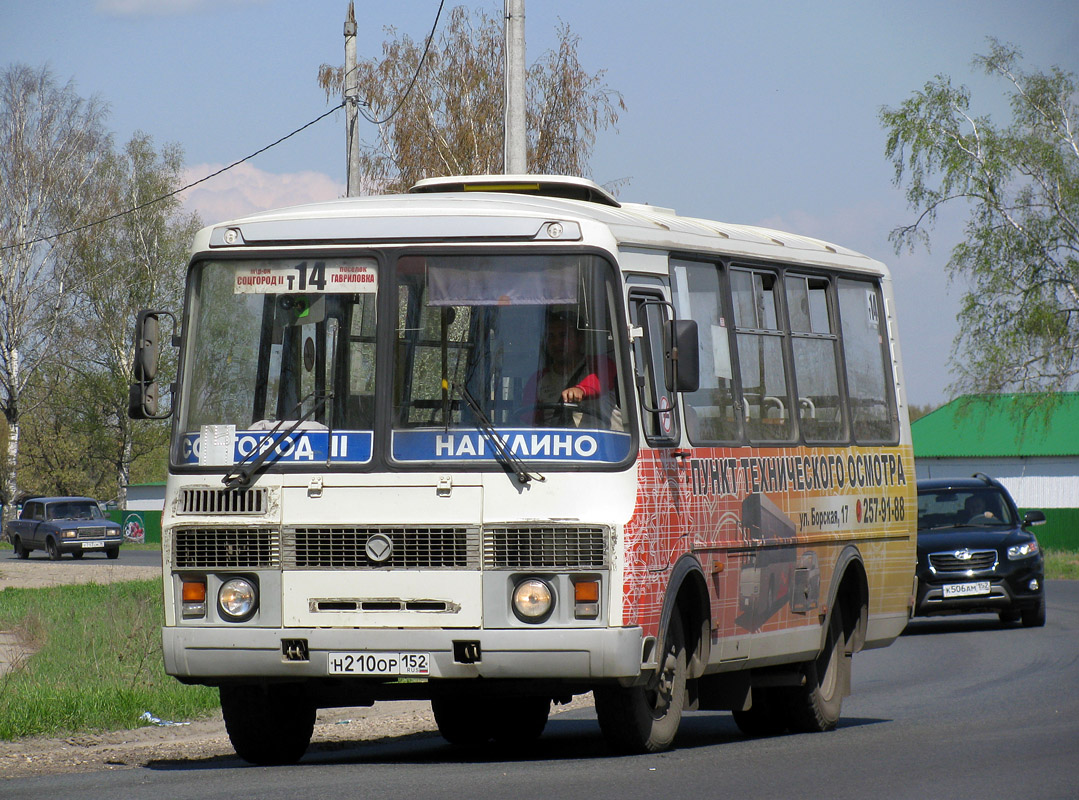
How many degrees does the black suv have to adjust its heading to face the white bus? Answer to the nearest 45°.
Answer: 0° — it already faces it

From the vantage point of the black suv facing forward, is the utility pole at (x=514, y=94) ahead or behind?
ahead

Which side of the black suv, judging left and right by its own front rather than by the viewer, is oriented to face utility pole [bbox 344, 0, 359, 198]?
right

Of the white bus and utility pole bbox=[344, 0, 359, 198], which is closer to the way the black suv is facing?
the white bus

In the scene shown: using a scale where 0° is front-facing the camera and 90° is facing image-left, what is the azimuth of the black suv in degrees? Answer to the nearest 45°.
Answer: approximately 0°
